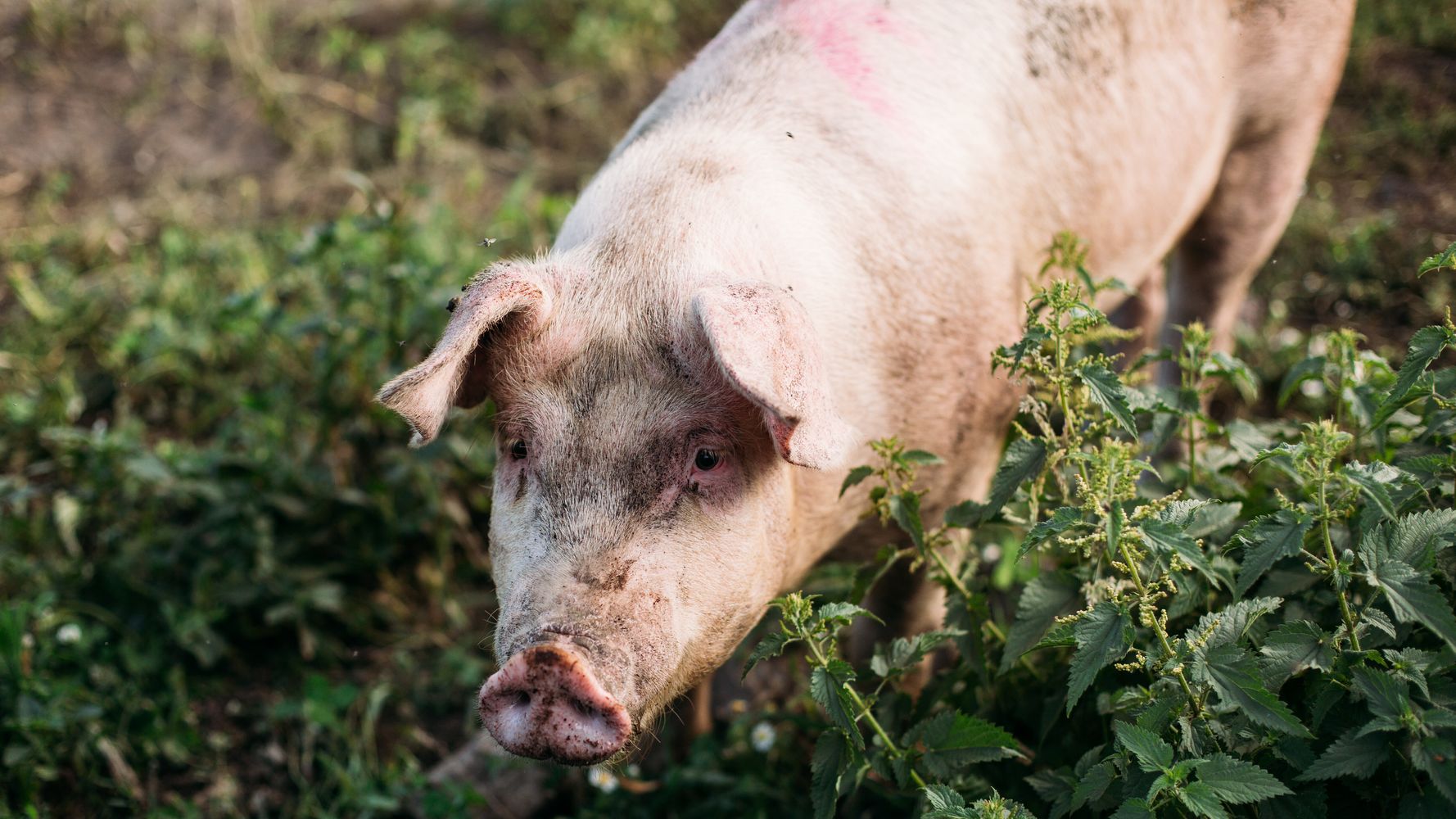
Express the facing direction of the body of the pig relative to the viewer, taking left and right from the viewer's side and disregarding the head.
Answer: facing the viewer and to the left of the viewer
